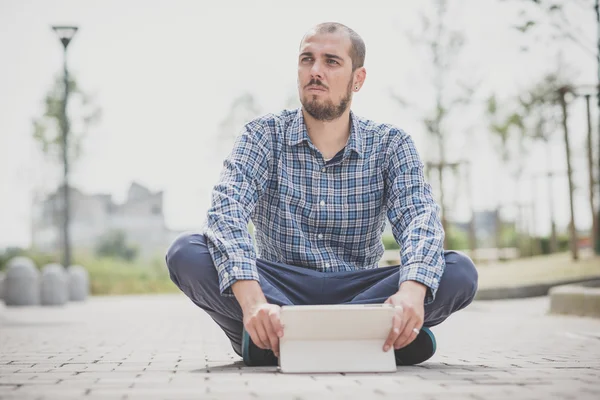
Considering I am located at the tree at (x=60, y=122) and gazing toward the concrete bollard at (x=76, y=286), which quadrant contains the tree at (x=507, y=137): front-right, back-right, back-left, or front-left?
front-left

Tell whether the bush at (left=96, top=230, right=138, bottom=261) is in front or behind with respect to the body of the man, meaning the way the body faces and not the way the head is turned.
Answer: behind

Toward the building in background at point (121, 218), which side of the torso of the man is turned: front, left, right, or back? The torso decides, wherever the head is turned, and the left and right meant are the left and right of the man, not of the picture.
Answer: back

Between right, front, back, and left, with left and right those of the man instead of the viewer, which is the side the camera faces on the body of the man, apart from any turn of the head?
front

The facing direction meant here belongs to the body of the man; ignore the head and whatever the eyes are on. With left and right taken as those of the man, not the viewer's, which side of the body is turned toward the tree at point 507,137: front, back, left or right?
back

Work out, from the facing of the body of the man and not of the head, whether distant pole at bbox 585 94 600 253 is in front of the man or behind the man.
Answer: behind

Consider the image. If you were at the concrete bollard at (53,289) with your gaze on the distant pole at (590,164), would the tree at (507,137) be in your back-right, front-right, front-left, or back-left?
front-left

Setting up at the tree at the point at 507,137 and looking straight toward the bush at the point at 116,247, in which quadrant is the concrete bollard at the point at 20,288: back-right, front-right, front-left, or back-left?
front-left

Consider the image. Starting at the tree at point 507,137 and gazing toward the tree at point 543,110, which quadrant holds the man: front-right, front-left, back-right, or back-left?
front-right

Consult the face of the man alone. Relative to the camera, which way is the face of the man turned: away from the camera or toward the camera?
toward the camera

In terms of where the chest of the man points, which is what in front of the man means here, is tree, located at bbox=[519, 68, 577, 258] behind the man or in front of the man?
behind
